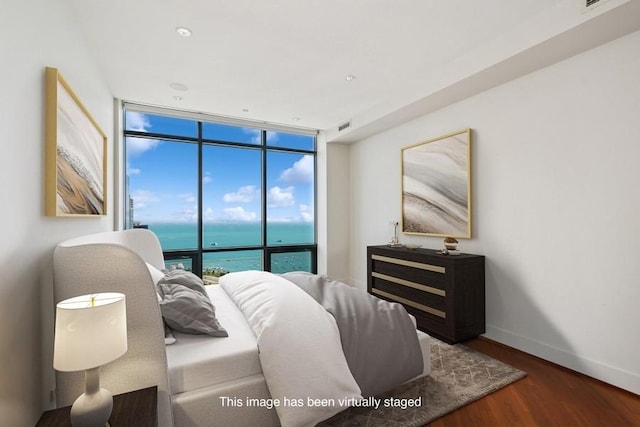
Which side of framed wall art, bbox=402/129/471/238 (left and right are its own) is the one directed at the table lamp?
front

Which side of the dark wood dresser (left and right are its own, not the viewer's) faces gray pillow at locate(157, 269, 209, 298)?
front

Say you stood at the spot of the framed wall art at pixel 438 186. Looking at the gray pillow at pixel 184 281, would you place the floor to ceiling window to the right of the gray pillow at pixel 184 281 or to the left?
right

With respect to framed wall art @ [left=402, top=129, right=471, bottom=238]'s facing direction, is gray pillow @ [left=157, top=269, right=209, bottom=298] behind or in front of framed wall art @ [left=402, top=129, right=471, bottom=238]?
in front

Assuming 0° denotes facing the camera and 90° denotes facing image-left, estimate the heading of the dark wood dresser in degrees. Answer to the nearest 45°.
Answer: approximately 45°

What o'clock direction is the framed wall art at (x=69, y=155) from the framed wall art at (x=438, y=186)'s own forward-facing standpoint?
the framed wall art at (x=69, y=155) is roughly at 12 o'clock from the framed wall art at (x=438, y=186).

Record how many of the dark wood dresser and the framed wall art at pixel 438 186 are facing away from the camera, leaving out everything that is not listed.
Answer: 0

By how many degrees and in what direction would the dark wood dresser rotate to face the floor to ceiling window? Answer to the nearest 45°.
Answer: approximately 45° to its right

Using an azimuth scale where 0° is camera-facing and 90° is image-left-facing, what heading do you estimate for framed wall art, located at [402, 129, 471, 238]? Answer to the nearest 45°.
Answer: approximately 45°

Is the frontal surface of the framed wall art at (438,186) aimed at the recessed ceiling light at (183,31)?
yes

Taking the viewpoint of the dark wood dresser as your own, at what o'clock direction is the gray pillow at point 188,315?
The gray pillow is roughly at 12 o'clock from the dark wood dresser.
